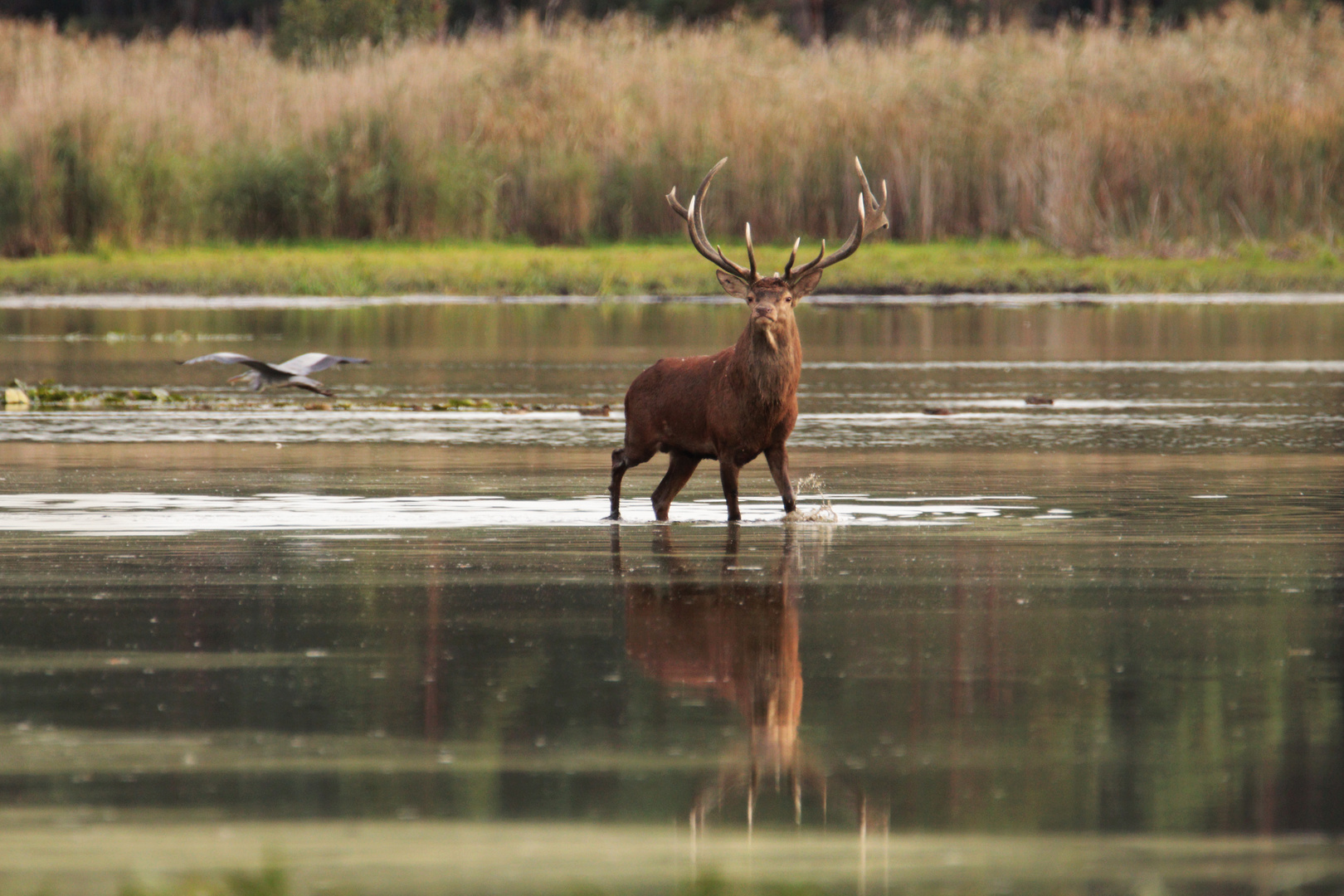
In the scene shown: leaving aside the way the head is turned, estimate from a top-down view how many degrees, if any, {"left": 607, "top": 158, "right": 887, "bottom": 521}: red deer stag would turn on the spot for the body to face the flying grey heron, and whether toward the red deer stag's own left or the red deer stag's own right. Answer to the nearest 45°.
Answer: approximately 180°

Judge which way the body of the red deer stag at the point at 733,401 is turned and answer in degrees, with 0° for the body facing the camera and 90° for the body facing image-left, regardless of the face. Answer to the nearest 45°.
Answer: approximately 315°
